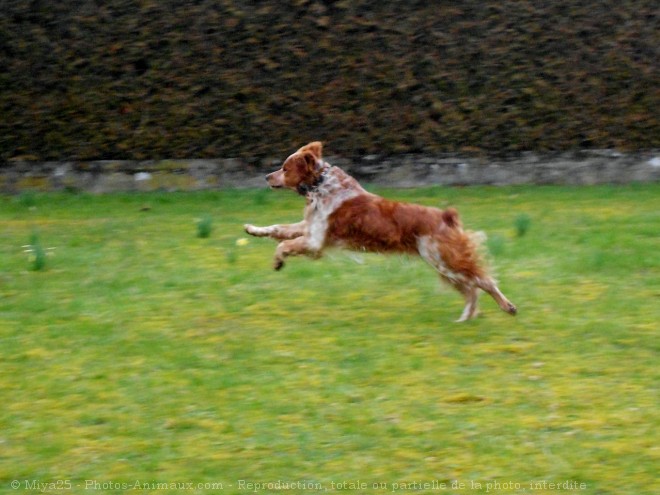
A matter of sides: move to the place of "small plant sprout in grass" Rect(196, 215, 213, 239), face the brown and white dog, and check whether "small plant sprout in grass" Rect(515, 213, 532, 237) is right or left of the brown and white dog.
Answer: left

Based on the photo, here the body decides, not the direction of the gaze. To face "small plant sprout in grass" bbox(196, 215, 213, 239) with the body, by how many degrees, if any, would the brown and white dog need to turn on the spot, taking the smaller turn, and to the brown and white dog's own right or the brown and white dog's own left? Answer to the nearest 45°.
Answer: approximately 45° to the brown and white dog's own right

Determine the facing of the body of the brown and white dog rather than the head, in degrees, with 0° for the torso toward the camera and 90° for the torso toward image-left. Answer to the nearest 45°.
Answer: approximately 90°

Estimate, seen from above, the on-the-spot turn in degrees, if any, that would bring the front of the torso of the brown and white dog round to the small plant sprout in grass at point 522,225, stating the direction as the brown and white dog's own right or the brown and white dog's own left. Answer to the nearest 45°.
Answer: approximately 135° to the brown and white dog's own right
